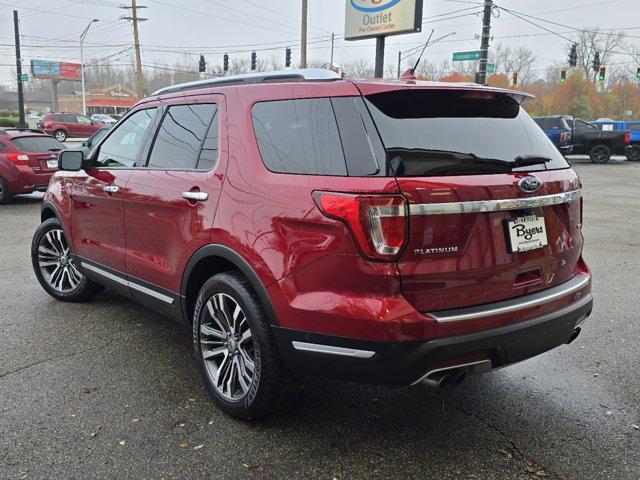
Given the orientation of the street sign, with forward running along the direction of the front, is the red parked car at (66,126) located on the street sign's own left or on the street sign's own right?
on the street sign's own right

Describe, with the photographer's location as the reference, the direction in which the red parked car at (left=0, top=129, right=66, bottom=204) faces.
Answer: facing away from the viewer and to the left of the viewer

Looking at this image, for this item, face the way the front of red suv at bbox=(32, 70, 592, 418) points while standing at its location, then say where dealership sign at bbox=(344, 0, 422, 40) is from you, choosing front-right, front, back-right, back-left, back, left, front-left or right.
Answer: front-right

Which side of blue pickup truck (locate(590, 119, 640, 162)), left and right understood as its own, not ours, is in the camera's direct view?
left

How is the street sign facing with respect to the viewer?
toward the camera

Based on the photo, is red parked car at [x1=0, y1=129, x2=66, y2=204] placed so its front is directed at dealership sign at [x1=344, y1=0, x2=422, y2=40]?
no

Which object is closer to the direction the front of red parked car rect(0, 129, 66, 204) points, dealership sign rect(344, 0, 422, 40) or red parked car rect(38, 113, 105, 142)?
the red parked car

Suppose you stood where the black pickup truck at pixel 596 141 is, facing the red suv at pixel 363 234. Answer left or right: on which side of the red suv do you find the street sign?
right

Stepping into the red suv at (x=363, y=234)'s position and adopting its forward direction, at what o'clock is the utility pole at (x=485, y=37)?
The utility pole is roughly at 2 o'clock from the red suv.

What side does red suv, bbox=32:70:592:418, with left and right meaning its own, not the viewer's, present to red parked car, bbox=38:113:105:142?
front

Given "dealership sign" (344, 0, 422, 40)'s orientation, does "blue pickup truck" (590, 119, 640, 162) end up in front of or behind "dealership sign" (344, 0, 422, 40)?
behind

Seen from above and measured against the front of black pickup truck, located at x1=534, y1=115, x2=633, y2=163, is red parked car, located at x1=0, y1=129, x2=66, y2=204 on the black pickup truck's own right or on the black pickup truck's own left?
on the black pickup truck's own left
